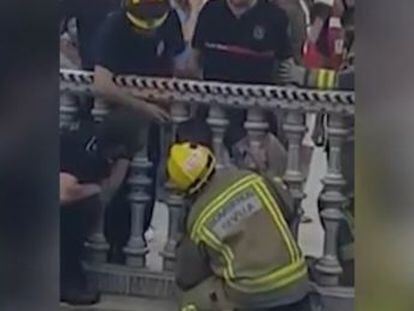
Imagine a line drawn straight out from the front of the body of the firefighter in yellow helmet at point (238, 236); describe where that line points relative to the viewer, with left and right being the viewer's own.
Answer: facing away from the viewer and to the left of the viewer

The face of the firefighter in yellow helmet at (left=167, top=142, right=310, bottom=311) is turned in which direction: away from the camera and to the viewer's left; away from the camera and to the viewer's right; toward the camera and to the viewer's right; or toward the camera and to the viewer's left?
away from the camera and to the viewer's left
